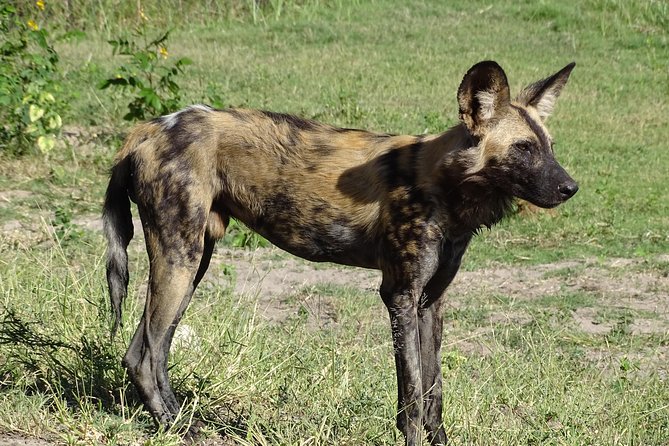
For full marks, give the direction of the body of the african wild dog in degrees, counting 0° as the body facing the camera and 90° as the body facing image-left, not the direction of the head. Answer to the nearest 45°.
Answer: approximately 270°

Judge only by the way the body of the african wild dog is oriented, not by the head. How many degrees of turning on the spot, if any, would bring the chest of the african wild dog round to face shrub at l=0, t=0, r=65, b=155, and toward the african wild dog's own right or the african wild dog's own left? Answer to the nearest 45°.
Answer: approximately 135° to the african wild dog's own left
